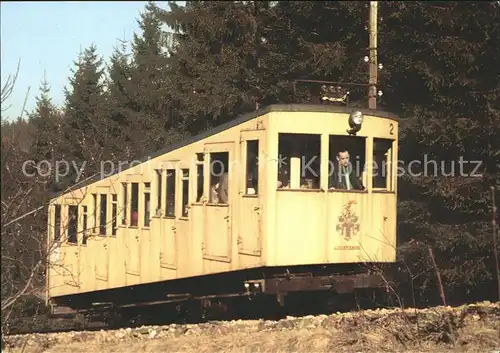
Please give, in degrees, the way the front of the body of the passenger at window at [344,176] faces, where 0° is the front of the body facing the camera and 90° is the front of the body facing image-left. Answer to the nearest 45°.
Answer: approximately 0°
